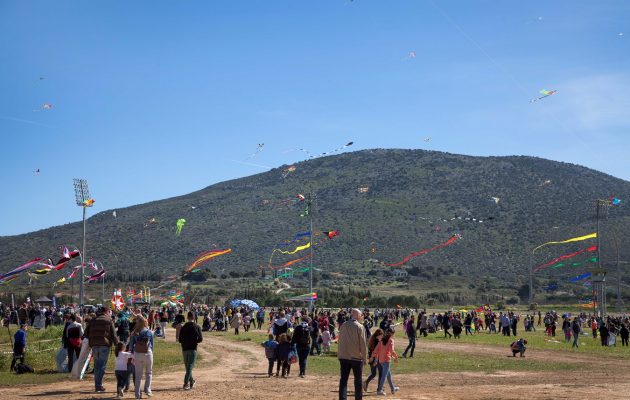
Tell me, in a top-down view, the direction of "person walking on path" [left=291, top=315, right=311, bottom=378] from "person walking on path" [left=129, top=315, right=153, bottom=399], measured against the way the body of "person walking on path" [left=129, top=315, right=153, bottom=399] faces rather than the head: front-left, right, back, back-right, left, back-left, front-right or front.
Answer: front-right

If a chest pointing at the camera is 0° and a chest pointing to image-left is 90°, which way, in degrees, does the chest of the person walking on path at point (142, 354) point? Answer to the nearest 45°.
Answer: approximately 180°

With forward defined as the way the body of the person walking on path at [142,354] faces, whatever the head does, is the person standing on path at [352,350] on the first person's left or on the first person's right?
on the first person's right

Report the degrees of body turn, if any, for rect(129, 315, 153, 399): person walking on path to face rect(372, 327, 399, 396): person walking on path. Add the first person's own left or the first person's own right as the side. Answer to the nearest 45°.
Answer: approximately 90° to the first person's own right

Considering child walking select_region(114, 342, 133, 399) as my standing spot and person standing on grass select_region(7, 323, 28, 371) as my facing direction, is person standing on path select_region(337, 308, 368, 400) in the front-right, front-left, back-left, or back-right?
back-right

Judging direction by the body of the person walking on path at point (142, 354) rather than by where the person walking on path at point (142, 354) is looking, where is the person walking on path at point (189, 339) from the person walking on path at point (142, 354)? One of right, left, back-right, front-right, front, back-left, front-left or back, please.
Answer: front-right

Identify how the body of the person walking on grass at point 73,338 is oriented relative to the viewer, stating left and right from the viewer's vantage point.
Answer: facing away from the viewer

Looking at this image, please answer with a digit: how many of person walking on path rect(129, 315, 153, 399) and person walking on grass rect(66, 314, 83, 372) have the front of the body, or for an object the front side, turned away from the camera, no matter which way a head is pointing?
2

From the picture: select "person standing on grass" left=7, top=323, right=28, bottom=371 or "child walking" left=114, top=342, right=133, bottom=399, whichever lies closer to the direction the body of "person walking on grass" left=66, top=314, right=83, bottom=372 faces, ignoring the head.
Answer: the person standing on grass
